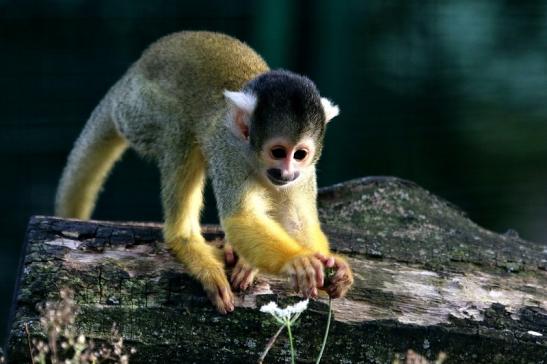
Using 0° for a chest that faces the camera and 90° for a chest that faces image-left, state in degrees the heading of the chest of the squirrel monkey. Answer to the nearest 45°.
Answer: approximately 315°
